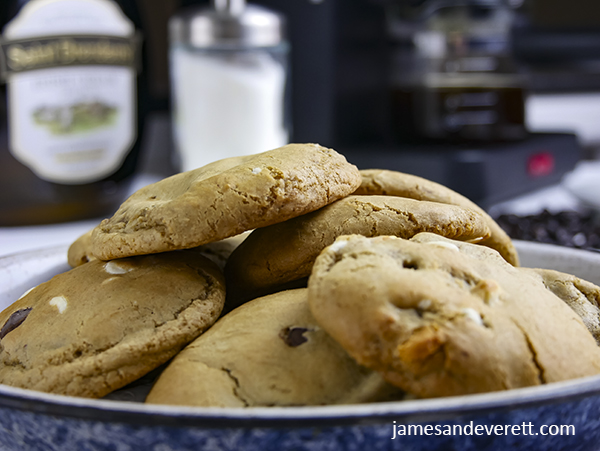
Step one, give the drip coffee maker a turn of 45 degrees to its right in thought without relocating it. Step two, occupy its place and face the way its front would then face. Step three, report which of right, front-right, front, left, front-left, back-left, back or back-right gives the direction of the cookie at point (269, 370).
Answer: front

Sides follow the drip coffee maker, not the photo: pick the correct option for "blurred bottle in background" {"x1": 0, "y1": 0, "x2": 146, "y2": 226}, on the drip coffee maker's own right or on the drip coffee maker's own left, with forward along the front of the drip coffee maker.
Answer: on the drip coffee maker's own right

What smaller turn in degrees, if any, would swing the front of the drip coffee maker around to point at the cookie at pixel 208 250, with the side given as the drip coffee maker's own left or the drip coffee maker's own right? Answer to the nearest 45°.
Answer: approximately 45° to the drip coffee maker's own right

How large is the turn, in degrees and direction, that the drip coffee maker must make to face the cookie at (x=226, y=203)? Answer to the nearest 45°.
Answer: approximately 45° to its right

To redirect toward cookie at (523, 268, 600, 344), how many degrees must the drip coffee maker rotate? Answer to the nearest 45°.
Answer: approximately 45° to its right

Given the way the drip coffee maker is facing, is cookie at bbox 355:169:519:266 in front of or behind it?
in front

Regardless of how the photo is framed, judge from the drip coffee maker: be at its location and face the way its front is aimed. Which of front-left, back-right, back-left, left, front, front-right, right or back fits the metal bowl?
front-right

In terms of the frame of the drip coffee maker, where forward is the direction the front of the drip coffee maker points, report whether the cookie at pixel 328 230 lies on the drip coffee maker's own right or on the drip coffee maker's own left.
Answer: on the drip coffee maker's own right

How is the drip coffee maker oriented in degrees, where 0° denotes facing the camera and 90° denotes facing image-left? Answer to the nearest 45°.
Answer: approximately 315°

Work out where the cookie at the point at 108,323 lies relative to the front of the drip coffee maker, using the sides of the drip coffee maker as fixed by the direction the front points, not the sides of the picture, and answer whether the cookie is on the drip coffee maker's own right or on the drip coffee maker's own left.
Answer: on the drip coffee maker's own right
